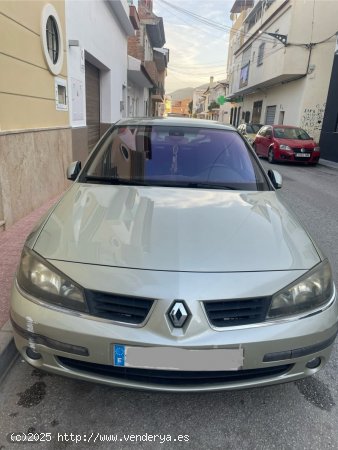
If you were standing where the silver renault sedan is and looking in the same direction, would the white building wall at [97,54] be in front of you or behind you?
behind

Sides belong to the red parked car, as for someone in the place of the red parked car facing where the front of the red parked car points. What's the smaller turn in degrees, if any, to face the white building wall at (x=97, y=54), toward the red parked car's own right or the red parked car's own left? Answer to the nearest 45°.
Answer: approximately 90° to the red parked car's own right

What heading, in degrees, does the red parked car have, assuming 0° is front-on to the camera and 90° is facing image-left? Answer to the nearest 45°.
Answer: approximately 315°

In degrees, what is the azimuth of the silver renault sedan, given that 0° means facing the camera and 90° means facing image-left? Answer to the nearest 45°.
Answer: approximately 0°

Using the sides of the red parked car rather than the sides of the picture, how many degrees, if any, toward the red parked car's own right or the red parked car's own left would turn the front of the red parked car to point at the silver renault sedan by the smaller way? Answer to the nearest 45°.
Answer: approximately 45° to the red parked car's own right

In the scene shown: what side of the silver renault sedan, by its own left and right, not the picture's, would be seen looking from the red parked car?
back
